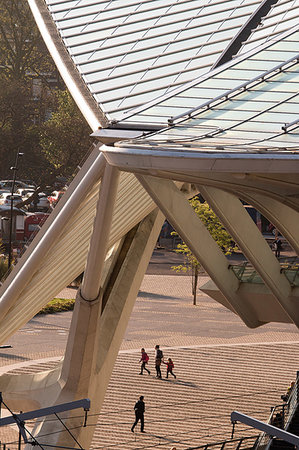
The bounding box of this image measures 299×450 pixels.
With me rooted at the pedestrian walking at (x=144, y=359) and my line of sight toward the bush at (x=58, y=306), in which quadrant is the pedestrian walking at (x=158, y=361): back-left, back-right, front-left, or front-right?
back-right

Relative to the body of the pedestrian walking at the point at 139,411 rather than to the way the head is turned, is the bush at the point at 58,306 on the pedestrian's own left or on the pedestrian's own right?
on the pedestrian's own left

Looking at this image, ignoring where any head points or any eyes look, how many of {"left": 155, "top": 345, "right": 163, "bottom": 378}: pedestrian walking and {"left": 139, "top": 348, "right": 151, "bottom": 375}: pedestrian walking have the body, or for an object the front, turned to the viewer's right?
0
